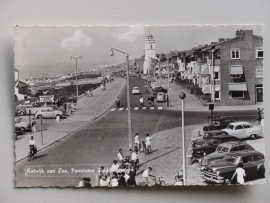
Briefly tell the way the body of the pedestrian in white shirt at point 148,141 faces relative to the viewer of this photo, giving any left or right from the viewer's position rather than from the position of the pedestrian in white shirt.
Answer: facing away from the viewer

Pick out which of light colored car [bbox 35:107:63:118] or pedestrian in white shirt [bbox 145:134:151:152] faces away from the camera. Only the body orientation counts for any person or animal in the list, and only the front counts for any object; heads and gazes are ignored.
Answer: the pedestrian in white shirt

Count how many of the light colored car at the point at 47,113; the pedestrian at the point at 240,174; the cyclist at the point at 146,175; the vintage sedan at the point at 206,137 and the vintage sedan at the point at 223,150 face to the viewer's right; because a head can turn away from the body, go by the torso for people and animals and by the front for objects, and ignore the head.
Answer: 2

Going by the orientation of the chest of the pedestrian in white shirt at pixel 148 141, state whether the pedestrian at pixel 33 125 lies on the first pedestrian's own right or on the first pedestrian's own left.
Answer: on the first pedestrian's own left
